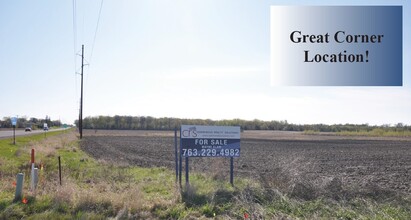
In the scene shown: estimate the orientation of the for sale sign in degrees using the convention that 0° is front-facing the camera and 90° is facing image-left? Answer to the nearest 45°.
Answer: approximately 0°
